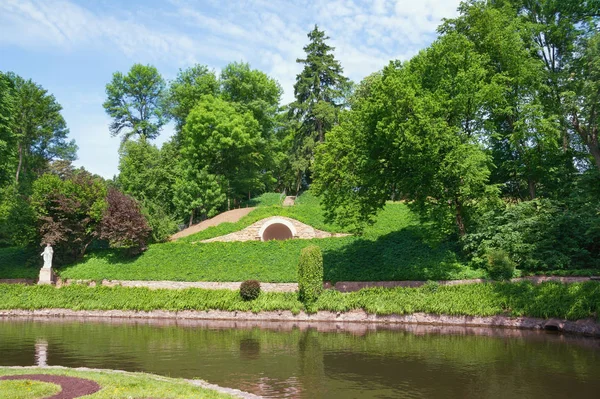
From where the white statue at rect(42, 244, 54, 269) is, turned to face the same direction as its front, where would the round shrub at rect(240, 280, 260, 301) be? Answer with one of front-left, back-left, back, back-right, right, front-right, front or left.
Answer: front-left

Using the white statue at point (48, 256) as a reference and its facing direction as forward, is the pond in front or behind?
in front

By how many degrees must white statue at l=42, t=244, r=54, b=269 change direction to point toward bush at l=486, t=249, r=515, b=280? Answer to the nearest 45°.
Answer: approximately 45° to its left

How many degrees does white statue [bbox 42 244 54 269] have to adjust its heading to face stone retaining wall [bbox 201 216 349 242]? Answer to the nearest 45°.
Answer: approximately 90° to its left

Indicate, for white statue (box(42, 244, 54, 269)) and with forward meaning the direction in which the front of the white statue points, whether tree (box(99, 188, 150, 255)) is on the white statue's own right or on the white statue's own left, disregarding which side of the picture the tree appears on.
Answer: on the white statue's own left

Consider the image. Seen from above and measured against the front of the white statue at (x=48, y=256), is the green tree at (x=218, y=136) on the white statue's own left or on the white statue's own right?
on the white statue's own left

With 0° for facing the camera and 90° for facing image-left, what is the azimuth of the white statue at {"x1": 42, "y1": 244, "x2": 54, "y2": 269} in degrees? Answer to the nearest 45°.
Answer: approximately 0°
